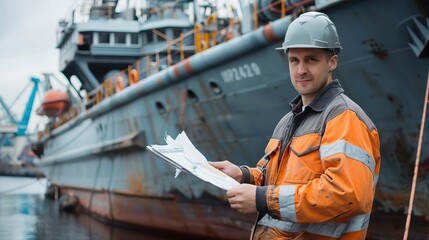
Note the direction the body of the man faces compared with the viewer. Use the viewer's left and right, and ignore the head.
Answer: facing the viewer and to the left of the viewer

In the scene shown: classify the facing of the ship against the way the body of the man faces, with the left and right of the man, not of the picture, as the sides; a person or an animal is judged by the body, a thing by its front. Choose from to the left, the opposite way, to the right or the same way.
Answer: to the left

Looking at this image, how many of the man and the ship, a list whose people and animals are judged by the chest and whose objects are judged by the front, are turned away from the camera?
0

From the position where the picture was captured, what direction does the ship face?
facing the viewer and to the right of the viewer
